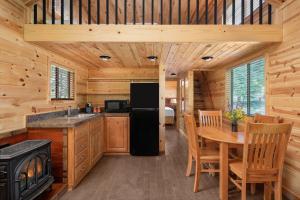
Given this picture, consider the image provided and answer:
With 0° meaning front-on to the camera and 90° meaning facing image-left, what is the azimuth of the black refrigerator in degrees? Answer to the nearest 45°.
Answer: approximately 0°

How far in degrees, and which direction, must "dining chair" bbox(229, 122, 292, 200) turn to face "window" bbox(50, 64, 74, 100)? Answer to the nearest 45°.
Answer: approximately 45° to its left

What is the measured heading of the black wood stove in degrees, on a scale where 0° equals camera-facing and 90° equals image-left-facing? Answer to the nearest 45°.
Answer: approximately 315°

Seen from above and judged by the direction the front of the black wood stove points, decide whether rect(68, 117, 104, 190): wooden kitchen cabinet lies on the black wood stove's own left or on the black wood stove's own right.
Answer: on the black wood stove's own left

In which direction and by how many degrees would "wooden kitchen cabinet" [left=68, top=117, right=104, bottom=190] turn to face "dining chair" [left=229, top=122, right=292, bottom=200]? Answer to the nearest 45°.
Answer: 0° — it already faces it

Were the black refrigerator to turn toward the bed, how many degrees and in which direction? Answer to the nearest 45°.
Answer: approximately 180°

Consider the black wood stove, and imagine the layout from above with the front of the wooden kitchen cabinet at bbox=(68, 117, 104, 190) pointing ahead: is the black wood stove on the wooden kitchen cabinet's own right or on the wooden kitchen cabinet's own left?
on the wooden kitchen cabinet's own right

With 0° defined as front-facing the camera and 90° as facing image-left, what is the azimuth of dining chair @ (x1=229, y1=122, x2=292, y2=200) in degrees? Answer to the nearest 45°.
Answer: approximately 135°
